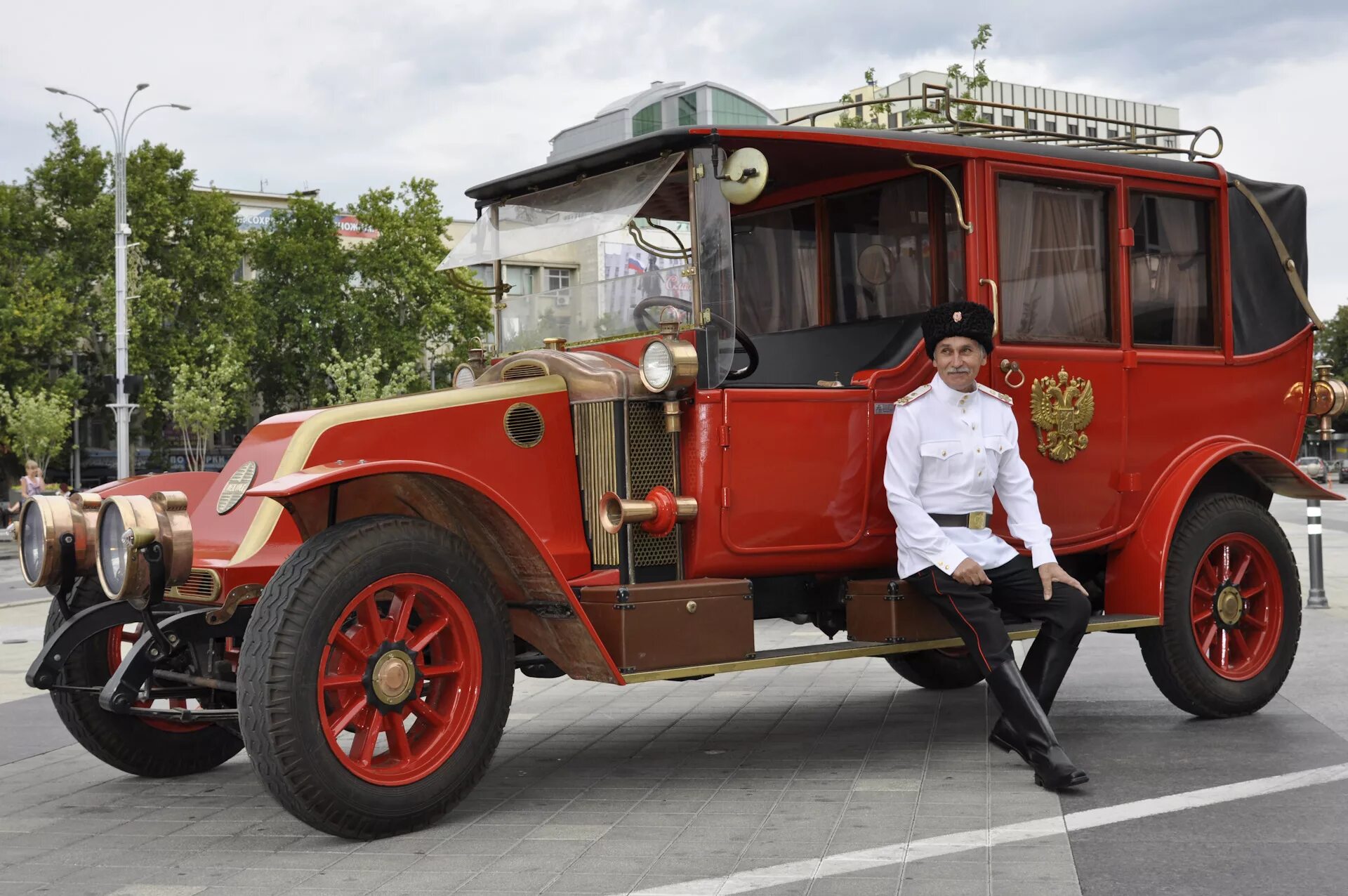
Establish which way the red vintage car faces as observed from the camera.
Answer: facing the viewer and to the left of the viewer

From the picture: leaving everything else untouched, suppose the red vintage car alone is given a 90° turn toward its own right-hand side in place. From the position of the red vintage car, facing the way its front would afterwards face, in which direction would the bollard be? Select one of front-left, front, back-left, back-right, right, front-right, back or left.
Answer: right

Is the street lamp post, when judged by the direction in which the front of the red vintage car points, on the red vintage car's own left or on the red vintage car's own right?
on the red vintage car's own right
